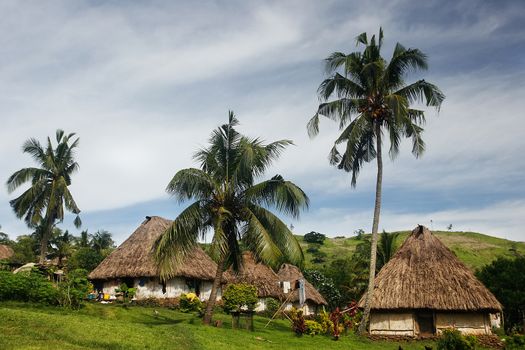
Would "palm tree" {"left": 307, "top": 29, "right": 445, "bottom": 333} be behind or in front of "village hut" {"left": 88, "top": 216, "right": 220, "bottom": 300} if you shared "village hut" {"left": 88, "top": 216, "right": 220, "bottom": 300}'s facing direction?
in front

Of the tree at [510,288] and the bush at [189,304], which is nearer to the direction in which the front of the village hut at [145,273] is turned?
the bush

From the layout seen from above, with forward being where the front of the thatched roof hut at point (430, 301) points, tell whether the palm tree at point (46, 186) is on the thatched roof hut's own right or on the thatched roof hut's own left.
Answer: on the thatched roof hut's own right

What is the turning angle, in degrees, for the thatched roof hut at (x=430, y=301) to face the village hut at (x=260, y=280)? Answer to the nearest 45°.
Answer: approximately 135° to its right

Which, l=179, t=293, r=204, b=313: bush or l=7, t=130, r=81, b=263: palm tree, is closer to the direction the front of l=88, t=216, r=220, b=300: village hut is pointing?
the bush

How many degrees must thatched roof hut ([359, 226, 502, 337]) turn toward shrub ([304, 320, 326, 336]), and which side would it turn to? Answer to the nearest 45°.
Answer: approximately 45° to its right

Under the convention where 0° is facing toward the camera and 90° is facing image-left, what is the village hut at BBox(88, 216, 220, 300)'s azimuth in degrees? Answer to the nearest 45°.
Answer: approximately 0°

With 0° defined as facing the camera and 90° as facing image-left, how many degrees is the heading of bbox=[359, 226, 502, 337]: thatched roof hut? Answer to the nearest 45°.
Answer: approximately 0°

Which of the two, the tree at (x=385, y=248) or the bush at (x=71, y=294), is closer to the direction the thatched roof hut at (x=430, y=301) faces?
the bush

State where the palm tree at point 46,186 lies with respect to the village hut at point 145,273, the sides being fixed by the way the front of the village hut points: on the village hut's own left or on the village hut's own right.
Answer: on the village hut's own right

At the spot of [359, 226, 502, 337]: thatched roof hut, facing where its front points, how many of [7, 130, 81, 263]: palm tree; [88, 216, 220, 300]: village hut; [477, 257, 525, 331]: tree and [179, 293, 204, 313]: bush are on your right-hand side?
3

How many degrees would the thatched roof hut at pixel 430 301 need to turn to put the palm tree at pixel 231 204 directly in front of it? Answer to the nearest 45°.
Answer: approximately 45° to its right

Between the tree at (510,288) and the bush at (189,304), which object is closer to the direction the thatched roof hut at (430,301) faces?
the bush

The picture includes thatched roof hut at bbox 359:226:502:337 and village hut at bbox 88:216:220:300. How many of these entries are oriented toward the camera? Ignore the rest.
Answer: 2

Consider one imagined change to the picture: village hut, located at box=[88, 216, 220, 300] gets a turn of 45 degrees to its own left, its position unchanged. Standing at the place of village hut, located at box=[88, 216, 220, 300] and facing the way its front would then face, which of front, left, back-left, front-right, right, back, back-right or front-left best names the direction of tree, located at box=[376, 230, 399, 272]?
front-left
